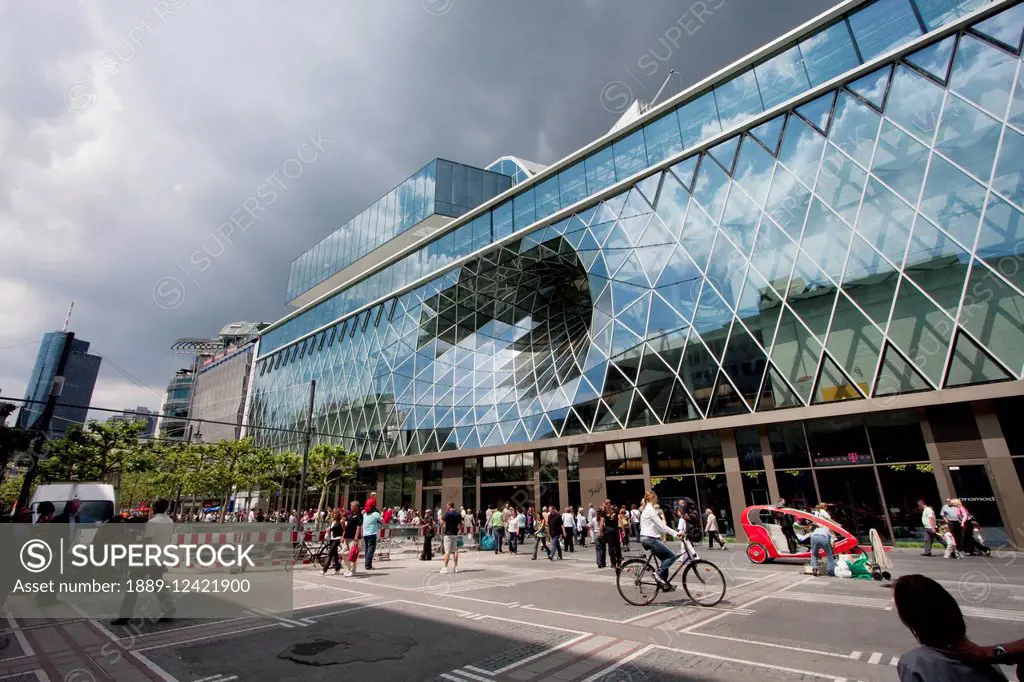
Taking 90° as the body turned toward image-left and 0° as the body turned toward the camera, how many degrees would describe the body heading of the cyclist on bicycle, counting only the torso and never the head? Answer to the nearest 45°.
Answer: approximately 270°

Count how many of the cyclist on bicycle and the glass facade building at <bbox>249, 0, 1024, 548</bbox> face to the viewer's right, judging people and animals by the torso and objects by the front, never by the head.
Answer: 1

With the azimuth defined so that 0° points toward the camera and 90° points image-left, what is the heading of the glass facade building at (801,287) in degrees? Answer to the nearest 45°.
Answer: approximately 45°

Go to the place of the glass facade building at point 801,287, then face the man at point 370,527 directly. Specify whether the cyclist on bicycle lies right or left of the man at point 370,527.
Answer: left

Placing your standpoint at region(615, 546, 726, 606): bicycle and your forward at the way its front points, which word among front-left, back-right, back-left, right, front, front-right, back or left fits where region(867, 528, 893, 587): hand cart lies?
front-left

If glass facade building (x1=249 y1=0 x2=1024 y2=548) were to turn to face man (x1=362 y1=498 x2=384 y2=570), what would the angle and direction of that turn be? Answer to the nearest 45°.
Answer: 0° — it already faces them

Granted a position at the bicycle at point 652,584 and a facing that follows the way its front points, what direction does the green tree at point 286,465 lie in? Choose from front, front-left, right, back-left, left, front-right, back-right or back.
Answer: back-left

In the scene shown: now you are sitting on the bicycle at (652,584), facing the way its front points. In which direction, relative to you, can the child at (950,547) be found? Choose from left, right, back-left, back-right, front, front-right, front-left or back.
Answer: front-left

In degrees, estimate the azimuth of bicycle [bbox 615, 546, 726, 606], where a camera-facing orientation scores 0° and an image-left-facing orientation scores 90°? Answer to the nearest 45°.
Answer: approximately 270°

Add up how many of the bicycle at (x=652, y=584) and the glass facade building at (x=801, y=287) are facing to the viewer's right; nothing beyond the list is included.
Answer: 1

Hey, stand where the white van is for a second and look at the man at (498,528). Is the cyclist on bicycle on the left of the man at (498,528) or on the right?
right

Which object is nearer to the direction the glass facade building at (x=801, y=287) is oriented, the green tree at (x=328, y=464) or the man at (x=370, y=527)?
the man
